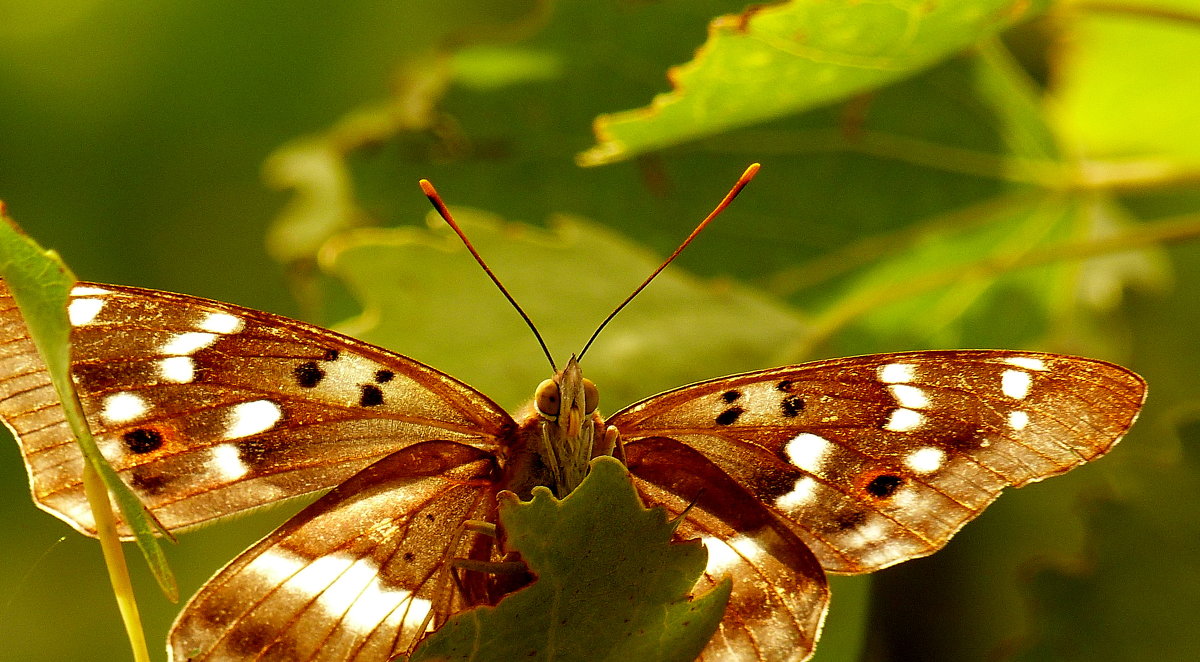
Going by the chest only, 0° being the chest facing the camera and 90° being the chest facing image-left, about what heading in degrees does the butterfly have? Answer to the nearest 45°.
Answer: approximately 0°

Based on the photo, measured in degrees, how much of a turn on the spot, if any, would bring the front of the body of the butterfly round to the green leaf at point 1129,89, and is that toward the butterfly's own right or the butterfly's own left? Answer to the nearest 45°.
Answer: approximately 135° to the butterfly's own left
